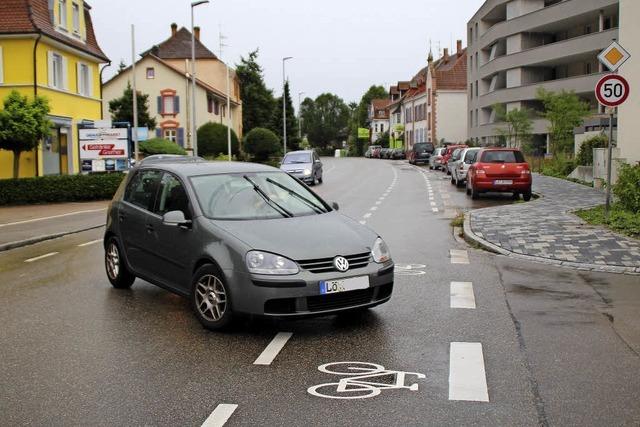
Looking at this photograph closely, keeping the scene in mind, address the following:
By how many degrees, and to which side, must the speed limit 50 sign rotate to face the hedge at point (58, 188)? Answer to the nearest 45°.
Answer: approximately 90° to its right

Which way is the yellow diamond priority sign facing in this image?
toward the camera

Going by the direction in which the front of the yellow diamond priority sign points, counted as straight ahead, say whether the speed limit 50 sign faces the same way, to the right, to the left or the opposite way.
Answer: the same way

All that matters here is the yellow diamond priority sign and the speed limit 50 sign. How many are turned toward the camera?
2

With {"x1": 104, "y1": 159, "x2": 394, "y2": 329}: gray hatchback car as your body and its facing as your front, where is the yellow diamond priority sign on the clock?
The yellow diamond priority sign is roughly at 9 o'clock from the gray hatchback car.

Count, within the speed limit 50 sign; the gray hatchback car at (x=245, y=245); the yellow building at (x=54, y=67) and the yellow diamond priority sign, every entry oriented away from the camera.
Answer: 0

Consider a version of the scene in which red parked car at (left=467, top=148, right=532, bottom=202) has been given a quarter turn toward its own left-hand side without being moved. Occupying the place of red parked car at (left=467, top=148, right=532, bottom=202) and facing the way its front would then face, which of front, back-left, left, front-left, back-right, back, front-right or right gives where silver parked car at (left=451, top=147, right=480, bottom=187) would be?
right

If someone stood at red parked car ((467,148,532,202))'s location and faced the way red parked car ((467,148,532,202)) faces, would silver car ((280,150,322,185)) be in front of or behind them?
in front

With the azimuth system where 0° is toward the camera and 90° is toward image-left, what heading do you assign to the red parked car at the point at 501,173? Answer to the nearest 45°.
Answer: approximately 180°

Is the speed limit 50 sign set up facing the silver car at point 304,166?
no

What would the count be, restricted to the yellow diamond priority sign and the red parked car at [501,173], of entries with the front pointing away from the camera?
1

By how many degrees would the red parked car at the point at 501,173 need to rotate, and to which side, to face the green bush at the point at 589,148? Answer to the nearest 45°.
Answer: approximately 45° to its right

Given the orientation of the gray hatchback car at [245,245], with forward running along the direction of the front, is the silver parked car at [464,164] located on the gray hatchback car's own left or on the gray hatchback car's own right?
on the gray hatchback car's own left

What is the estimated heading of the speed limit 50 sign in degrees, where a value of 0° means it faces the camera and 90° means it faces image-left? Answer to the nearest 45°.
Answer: approximately 0°

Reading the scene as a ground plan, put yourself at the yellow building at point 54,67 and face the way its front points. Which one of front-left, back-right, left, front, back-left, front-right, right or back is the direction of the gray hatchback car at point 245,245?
front-right

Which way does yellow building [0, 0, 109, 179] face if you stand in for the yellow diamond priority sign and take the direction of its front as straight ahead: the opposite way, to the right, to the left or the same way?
to the left

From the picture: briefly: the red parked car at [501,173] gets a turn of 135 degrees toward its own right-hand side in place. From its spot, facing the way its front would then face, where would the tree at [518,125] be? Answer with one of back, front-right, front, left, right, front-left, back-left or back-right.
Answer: back-left

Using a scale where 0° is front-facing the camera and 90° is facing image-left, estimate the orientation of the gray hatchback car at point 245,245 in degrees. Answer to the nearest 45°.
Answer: approximately 315°
